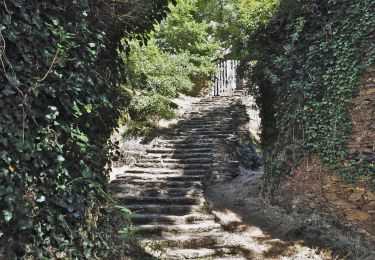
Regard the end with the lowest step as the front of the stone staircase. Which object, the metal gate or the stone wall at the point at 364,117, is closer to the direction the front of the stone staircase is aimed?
the stone wall

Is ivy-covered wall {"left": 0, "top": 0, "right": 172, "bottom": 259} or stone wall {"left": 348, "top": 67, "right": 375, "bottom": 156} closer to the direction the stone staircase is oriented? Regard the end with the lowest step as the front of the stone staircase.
the ivy-covered wall

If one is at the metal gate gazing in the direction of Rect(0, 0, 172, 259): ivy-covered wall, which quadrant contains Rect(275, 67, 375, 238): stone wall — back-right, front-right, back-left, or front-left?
front-left

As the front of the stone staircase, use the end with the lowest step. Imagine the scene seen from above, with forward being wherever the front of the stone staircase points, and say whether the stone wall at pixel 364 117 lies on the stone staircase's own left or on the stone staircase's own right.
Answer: on the stone staircase's own left

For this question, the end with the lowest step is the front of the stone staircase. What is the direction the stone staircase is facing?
toward the camera

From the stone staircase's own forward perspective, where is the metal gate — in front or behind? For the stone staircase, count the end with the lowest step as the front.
behind

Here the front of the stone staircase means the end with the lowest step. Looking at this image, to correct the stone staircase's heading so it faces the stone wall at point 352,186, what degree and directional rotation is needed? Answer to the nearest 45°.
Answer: approximately 45° to its left
